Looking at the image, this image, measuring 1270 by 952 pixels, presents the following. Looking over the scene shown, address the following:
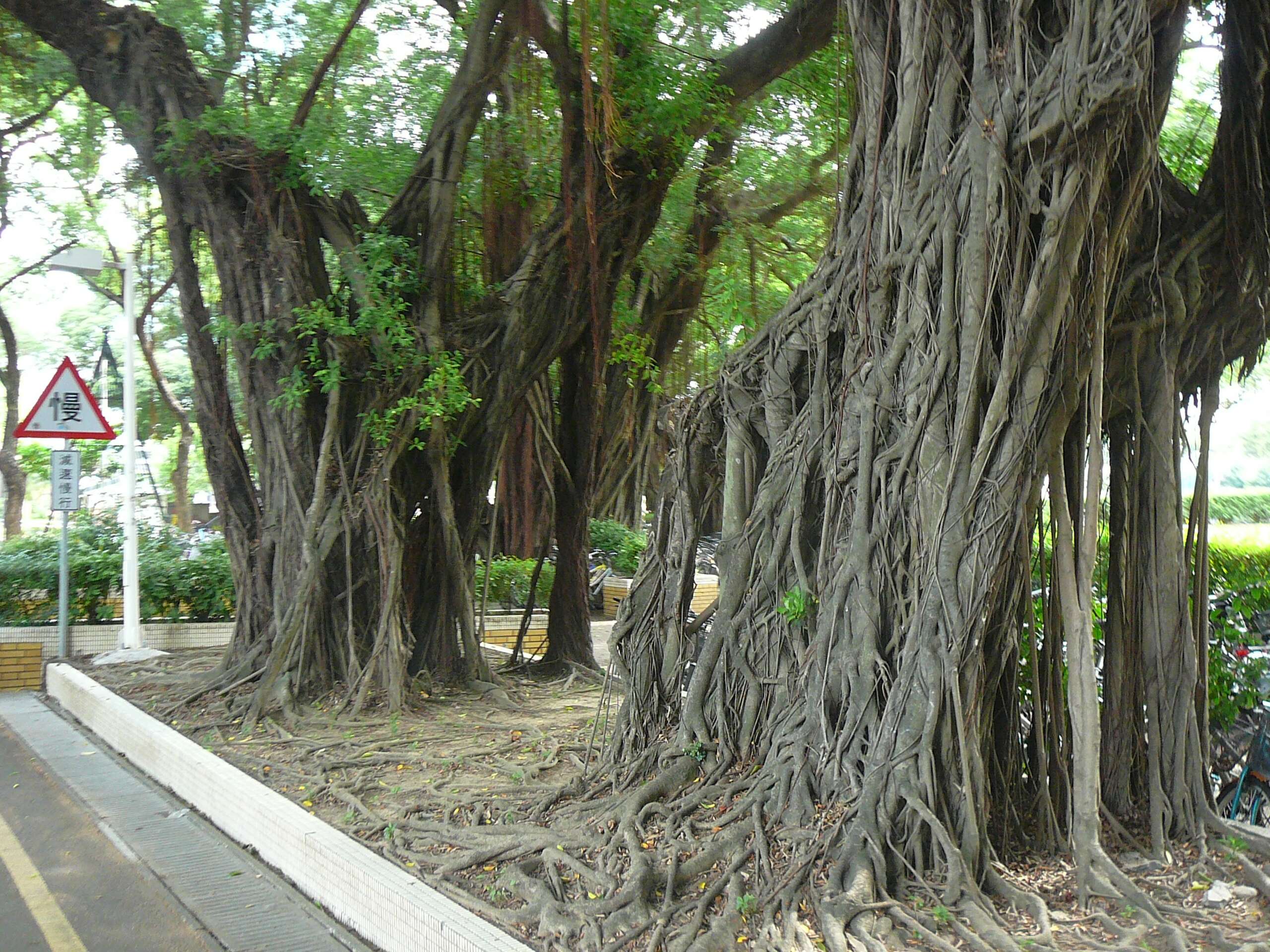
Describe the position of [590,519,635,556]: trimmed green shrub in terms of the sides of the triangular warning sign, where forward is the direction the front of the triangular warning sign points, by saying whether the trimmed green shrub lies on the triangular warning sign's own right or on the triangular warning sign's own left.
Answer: on the triangular warning sign's own left

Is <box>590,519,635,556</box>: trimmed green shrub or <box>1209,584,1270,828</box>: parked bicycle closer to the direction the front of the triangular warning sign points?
the parked bicycle

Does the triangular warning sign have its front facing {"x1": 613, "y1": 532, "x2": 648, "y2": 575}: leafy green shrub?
no

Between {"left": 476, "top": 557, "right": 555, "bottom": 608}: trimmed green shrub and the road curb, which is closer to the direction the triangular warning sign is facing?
the road curb

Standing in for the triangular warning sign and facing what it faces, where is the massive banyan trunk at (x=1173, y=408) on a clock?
The massive banyan trunk is roughly at 11 o'clock from the triangular warning sign.

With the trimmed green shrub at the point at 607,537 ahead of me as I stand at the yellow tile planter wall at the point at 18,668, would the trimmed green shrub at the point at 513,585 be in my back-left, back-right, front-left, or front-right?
front-right

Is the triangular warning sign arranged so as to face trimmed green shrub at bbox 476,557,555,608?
no

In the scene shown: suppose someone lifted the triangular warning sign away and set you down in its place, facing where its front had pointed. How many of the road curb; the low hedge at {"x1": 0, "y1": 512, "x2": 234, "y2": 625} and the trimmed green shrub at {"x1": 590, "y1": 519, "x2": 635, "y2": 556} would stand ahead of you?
1

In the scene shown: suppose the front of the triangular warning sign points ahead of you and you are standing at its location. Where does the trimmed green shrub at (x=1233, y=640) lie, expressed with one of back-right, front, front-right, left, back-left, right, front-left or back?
front-left

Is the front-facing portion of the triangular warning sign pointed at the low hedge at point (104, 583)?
no

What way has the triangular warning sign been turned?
toward the camera

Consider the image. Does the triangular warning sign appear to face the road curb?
yes
